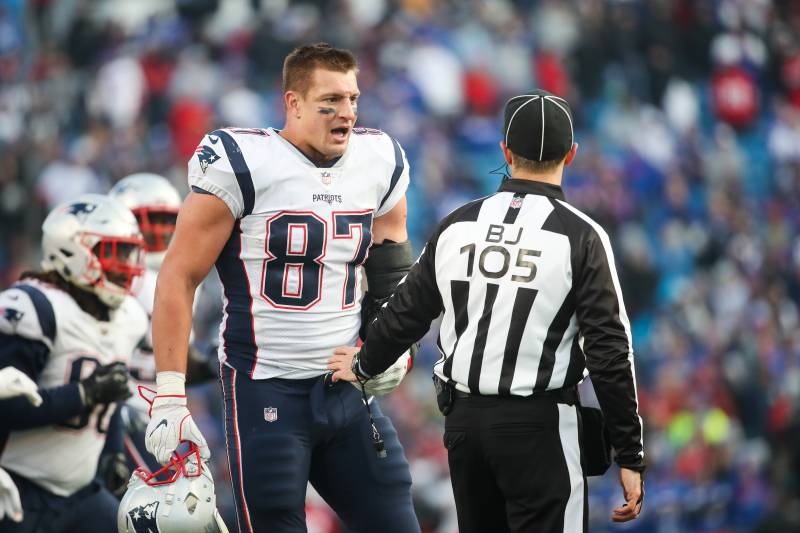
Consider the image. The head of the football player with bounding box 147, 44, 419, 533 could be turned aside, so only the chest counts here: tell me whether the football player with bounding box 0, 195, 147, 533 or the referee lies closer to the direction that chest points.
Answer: the referee

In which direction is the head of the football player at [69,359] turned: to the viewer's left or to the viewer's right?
to the viewer's right

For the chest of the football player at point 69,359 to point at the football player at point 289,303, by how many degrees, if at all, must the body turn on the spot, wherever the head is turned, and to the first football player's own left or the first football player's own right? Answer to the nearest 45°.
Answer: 0° — they already face them

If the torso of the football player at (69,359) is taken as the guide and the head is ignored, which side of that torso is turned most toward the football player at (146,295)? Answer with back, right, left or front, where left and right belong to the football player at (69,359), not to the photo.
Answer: left

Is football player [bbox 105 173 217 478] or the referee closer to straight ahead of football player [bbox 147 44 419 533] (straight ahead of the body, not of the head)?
the referee

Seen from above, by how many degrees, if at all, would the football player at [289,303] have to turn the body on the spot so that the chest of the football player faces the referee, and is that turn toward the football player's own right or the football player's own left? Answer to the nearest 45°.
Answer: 0° — they already face them
